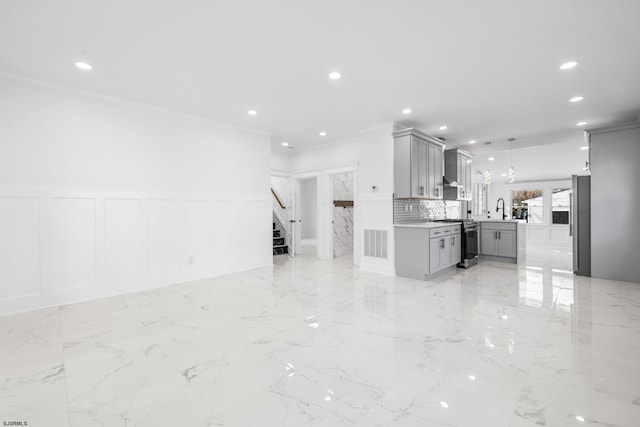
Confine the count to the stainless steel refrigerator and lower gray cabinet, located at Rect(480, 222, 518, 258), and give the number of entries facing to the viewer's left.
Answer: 1

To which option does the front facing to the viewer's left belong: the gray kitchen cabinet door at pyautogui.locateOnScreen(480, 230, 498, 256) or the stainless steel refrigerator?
the stainless steel refrigerator

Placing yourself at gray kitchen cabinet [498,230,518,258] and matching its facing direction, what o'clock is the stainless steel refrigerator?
The stainless steel refrigerator is roughly at 10 o'clock from the gray kitchen cabinet.

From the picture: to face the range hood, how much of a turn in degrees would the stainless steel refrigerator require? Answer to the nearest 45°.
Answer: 0° — it already faces it

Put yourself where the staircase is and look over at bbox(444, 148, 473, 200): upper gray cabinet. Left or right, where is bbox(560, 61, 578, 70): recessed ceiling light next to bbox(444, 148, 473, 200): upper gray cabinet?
right

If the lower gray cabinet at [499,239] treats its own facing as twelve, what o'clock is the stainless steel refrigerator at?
The stainless steel refrigerator is roughly at 10 o'clock from the lower gray cabinet.

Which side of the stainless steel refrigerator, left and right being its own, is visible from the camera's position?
left

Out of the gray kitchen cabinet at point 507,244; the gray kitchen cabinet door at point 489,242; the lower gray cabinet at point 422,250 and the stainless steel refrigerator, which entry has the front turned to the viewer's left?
the stainless steel refrigerator

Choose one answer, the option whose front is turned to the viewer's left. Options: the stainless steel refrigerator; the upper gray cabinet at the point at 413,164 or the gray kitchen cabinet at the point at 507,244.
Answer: the stainless steel refrigerator

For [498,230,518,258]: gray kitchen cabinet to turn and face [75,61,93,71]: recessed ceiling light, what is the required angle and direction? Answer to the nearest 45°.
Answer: approximately 45° to its right

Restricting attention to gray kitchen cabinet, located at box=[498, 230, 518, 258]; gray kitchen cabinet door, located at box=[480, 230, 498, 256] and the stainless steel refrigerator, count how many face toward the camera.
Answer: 2

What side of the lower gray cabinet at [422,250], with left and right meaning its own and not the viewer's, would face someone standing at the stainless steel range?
left

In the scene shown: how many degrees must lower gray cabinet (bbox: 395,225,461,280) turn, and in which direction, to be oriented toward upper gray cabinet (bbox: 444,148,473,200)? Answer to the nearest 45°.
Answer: approximately 135° to its left
